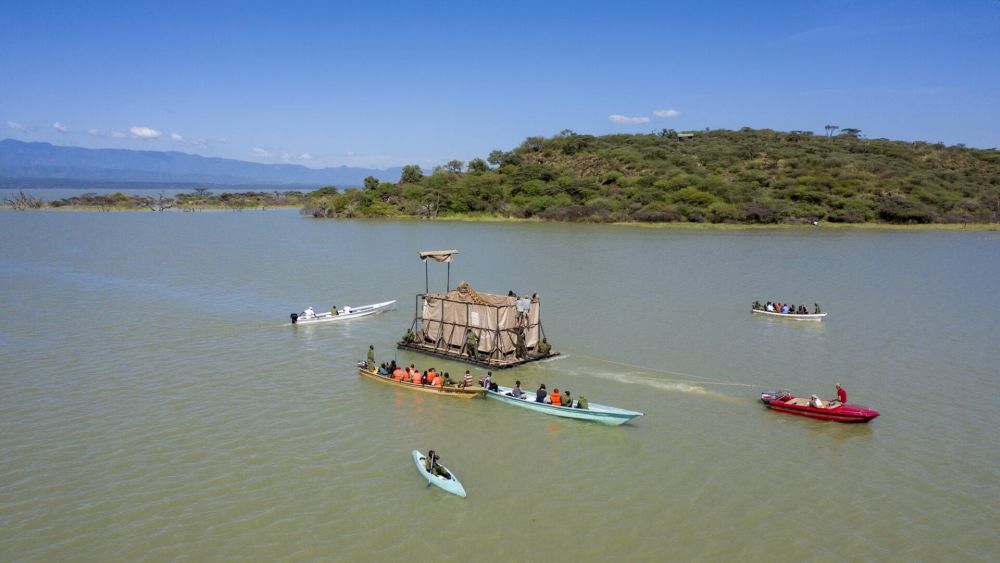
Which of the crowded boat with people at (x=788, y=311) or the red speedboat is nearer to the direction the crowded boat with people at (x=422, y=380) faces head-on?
the red speedboat

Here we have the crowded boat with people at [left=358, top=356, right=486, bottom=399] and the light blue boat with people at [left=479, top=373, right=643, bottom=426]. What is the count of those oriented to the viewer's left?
0

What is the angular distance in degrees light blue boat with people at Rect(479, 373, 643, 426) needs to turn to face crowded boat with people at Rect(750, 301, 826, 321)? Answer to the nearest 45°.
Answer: approximately 90° to its left

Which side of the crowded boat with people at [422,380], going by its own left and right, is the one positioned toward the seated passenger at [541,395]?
front

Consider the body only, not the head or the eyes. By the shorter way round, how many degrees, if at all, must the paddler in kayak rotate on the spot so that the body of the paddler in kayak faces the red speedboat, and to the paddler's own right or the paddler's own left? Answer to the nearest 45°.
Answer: approximately 45° to the paddler's own left

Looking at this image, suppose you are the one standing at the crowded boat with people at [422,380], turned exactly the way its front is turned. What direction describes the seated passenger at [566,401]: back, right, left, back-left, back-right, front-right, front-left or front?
front

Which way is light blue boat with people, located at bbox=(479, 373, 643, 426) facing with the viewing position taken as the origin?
facing the viewer and to the right of the viewer

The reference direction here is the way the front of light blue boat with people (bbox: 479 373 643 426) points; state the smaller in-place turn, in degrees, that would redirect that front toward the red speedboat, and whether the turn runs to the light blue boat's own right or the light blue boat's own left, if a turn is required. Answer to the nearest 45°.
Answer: approximately 45° to the light blue boat's own left

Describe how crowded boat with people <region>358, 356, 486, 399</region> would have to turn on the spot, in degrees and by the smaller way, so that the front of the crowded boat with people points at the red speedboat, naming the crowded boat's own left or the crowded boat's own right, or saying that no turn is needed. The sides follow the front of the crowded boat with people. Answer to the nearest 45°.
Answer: approximately 45° to the crowded boat's own left

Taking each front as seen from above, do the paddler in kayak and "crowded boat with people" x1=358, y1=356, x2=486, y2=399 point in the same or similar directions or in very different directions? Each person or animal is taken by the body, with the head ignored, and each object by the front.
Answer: same or similar directions

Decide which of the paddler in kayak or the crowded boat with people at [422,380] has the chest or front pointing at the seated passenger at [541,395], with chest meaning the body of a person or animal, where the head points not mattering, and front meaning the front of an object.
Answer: the crowded boat with people
